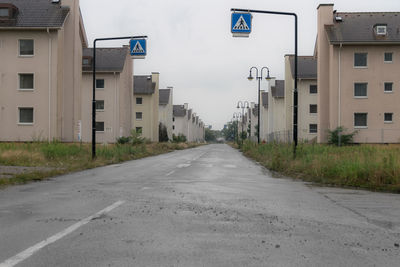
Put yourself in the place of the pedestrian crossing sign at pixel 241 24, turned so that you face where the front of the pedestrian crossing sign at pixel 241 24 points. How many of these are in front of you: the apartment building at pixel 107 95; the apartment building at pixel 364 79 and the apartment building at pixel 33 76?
0

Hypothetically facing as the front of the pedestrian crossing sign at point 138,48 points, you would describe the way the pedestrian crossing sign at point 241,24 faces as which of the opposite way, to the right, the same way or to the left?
the same way

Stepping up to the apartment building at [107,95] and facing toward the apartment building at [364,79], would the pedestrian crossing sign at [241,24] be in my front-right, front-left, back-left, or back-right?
front-right

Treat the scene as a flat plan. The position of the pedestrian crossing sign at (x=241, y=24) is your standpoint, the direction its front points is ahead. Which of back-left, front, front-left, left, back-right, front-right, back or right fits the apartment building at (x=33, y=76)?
back-right

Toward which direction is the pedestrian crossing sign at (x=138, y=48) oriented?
toward the camera

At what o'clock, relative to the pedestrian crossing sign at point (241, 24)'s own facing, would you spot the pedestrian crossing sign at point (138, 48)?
the pedestrian crossing sign at point (138, 48) is roughly at 4 o'clock from the pedestrian crossing sign at point (241, 24).

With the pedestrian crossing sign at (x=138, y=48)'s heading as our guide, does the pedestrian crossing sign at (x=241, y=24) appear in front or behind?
in front

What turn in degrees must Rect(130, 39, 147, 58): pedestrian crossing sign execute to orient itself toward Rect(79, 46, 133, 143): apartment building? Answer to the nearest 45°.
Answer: approximately 180°

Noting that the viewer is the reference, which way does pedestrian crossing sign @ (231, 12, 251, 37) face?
facing the viewer

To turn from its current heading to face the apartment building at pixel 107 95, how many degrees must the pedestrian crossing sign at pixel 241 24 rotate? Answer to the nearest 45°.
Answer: approximately 135° to its right

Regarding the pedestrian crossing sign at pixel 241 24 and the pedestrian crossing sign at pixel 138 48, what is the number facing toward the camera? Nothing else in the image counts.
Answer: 2

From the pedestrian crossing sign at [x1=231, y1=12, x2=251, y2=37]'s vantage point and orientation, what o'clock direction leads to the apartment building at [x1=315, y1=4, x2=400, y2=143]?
The apartment building is roughly at 7 o'clock from the pedestrian crossing sign.
